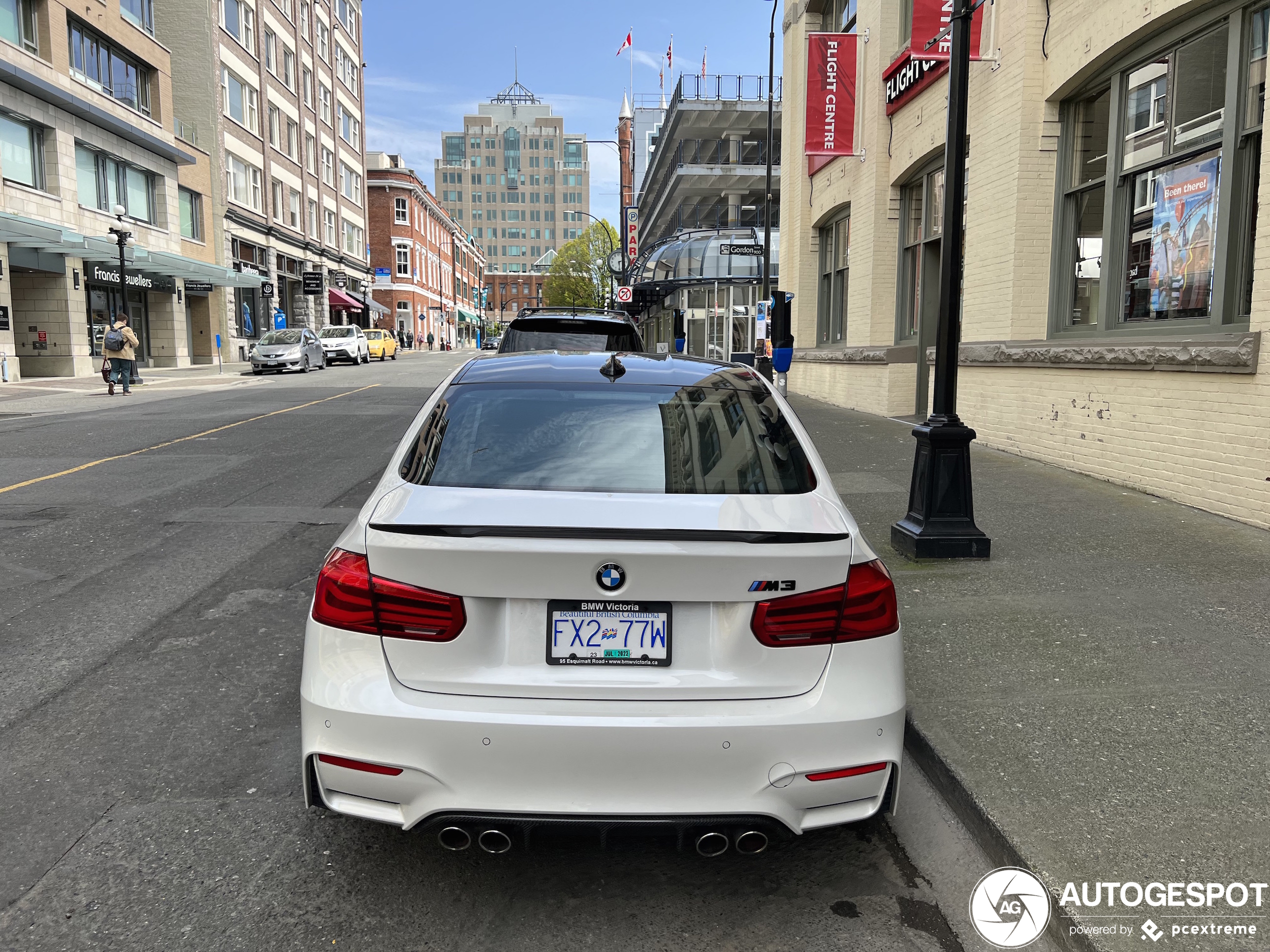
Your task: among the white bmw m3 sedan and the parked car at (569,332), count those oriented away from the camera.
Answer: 2

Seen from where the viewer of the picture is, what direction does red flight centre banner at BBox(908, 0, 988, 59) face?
facing the viewer

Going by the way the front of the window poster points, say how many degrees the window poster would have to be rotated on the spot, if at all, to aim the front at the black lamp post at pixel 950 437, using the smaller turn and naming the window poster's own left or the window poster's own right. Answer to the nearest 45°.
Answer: approximately 45° to the window poster's own left

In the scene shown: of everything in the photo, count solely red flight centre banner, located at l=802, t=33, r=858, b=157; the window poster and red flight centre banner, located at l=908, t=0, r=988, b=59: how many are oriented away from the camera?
0

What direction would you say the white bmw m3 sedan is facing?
away from the camera

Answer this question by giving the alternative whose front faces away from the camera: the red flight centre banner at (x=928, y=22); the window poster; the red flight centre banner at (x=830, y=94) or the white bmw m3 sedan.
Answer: the white bmw m3 sedan

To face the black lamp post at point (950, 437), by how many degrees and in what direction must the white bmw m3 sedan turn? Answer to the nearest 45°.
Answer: approximately 45° to its right

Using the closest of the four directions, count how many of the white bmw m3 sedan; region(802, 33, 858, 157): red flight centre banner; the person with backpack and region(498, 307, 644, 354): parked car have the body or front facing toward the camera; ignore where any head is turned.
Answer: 1

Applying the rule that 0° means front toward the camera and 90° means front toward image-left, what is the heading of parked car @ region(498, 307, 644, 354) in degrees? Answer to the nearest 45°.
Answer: approximately 180°

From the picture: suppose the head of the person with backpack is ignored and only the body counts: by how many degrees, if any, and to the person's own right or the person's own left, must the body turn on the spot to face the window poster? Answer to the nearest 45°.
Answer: approximately 90° to the person's own right

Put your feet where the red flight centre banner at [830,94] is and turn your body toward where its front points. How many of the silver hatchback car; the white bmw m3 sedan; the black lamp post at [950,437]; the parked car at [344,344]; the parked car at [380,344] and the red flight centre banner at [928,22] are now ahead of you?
3

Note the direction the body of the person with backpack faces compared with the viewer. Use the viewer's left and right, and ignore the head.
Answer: facing away from the viewer and to the right of the viewer

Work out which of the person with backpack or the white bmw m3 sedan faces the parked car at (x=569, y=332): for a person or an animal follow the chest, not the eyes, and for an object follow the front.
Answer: the white bmw m3 sedan

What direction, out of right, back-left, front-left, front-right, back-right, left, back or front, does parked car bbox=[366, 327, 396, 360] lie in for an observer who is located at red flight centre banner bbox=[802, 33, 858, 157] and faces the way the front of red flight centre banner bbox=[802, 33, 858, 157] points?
back-right

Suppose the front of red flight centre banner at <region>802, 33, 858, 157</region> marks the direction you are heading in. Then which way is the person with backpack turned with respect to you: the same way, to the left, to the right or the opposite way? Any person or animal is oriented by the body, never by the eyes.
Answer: the opposite way

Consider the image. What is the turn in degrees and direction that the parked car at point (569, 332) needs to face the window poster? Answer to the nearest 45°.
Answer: approximately 135° to its right

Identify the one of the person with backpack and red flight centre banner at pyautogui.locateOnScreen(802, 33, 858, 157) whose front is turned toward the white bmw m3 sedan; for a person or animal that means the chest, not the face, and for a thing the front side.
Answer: the red flight centre banner

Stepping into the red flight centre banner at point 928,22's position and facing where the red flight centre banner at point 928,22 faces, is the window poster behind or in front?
in front
